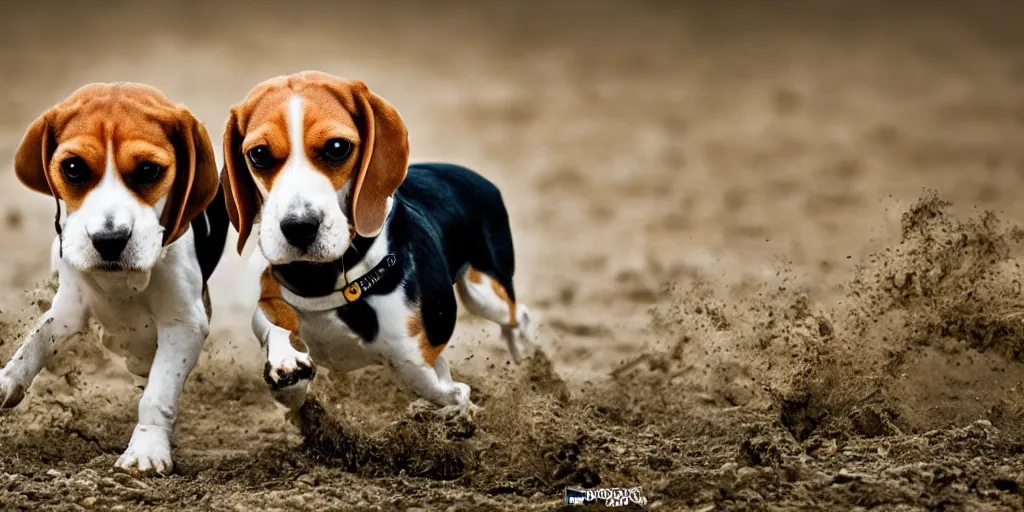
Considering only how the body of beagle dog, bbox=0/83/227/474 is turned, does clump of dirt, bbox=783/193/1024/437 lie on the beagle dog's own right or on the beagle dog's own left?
on the beagle dog's own left

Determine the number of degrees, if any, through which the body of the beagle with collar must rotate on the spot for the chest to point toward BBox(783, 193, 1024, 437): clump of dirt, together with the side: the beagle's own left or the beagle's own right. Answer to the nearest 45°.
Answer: approximately 135° to the beagle's own left

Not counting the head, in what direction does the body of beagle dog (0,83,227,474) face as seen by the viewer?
toward the camera

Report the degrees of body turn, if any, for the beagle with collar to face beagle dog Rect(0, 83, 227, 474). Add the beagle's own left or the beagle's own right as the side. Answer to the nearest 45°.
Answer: approximately 45° to the beagle's own right

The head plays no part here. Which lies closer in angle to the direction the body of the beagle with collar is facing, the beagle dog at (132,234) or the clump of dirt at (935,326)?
the beagle dog

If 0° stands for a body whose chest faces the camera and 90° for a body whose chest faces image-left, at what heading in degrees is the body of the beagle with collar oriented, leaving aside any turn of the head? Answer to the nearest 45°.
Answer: approximately 45°

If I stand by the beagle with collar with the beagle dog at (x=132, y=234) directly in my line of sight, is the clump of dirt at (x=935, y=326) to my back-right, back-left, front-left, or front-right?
back-right

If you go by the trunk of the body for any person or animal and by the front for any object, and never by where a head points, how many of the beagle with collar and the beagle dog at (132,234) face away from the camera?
0
